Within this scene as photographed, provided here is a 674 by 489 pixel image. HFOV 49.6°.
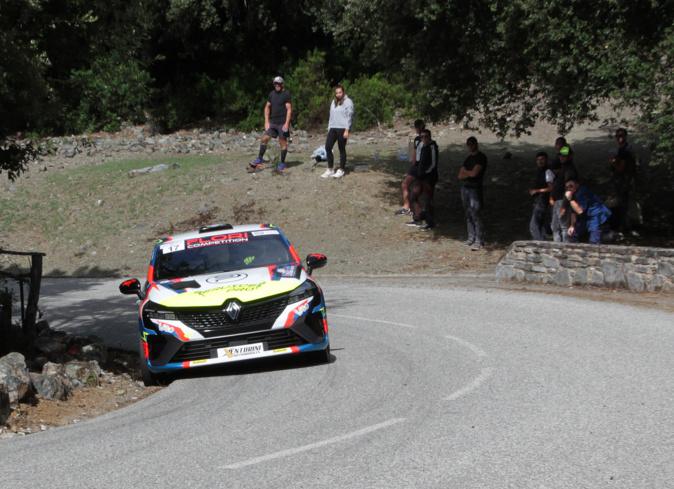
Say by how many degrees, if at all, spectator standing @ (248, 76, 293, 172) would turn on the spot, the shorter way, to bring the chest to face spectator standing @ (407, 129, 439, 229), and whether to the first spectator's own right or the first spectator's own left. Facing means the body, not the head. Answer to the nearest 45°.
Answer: approximately 45° to the first spectator's own left

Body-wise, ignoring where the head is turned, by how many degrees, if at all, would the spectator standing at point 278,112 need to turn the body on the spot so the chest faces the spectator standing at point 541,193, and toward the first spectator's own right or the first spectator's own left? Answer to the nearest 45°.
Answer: approximately 45° to the first spectator's own left

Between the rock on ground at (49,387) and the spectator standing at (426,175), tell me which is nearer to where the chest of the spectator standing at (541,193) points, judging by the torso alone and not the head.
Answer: the rock on ground

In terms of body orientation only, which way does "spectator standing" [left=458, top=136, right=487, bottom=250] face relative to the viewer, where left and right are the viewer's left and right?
facing the viewer and to the left of the viewer

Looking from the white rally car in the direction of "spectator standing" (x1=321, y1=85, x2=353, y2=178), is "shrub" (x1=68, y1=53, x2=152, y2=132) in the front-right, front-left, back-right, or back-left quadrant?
front-left

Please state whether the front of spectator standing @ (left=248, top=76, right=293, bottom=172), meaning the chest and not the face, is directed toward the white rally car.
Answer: yes

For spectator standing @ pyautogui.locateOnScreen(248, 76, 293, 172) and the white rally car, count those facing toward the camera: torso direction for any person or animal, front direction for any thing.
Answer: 2

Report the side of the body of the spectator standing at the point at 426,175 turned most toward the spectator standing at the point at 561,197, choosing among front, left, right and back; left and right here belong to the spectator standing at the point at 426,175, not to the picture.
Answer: left

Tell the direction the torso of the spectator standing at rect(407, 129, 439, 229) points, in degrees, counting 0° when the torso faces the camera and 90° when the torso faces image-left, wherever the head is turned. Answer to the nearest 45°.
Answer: approximately 45°

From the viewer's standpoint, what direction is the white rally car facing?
toward the camera

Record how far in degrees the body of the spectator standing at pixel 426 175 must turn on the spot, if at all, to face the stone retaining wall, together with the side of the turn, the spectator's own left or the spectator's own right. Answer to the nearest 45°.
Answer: approximately 90° to the spectator's own left

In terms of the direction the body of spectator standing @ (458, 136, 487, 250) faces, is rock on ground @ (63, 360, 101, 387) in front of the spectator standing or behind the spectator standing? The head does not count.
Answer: in front

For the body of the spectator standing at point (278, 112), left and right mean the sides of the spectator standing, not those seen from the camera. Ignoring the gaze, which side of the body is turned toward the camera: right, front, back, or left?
front

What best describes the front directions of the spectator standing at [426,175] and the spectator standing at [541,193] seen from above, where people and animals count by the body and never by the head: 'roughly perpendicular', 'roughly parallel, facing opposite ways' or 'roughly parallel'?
roughly parallel

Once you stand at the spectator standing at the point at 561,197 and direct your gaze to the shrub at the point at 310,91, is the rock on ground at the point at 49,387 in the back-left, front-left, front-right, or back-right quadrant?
back-left

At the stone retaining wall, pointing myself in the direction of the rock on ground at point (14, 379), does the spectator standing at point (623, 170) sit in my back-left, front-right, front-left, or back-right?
back-right
